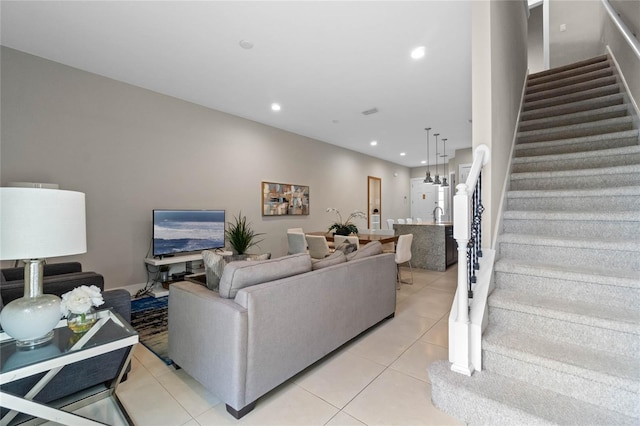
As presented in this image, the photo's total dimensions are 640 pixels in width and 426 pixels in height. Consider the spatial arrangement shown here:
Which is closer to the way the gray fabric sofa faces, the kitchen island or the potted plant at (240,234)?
the potted plant

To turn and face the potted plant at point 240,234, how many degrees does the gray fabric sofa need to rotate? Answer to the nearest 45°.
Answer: approximately 45° to its right

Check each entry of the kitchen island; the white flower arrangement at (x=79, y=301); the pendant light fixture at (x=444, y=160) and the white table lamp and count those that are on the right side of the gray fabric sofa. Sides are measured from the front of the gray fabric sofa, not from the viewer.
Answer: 2

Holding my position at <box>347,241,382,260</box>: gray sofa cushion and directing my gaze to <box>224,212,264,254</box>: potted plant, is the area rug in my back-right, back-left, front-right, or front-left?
front-left

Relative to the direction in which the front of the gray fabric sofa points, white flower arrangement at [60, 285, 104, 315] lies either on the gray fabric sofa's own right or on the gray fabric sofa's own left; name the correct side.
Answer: on the gray fabric sofa's own left

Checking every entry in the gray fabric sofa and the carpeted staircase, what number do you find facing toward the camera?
1

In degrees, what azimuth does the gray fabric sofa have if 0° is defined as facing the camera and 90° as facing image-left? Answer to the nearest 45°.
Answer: approximately 135°

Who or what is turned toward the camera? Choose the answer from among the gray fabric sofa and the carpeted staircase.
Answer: the carpeted staircase

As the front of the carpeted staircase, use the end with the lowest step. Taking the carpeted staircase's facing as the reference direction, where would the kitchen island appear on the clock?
The kitchen island is roughly at 5 o'clock from the carpeted staircase.

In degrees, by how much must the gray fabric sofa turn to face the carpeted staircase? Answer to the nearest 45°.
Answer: approximately 135° to its right

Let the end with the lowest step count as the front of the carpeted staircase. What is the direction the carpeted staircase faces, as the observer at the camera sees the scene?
facing the viewer

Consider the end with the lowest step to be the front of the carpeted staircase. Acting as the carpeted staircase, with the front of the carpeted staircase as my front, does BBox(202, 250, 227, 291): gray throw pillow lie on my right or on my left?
on my right

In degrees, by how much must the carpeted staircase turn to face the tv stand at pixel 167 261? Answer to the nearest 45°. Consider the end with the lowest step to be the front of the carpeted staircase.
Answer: approximately 90° to its right
